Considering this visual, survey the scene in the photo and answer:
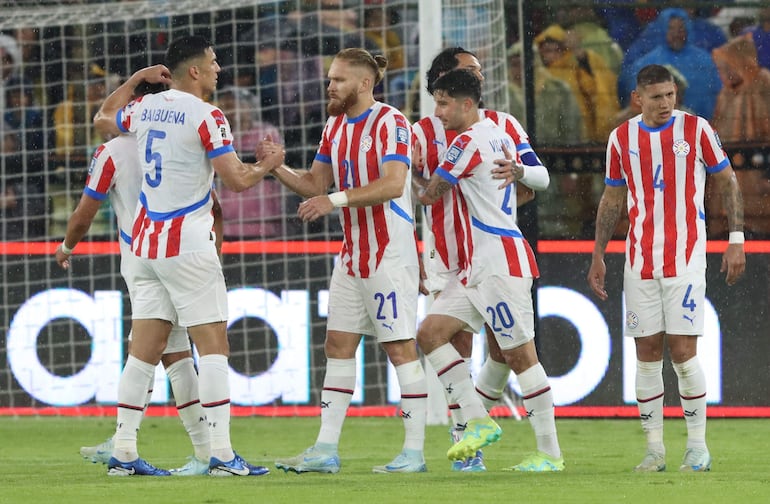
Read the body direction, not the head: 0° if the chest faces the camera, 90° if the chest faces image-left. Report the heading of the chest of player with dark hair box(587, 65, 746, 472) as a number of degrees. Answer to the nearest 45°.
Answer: approximately 0°

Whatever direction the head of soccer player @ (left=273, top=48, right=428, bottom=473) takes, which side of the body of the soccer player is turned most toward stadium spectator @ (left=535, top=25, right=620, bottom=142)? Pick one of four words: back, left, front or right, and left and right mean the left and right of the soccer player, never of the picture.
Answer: back

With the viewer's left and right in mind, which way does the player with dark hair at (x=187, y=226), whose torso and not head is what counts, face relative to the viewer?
facing away from the viewer and to the right of the viewer

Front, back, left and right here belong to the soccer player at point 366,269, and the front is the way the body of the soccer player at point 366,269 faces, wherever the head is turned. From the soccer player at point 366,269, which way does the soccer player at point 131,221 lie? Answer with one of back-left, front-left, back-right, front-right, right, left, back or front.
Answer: front-right

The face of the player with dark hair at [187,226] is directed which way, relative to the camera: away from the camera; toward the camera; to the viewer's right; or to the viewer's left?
to the viewer's right

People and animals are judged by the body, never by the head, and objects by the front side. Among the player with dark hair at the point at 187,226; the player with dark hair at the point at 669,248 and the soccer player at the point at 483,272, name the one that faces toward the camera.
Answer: the player with dark hair at the point at 669,248

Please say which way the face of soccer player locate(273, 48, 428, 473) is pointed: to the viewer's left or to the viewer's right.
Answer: to the viewer's left

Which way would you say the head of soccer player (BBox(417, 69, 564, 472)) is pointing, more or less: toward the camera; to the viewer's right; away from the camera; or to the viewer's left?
to the viewer's left

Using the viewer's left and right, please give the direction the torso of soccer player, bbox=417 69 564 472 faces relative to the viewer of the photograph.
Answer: facing to the left of the viewer

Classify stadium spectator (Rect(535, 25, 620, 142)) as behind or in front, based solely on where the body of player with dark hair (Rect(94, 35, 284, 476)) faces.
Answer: in front

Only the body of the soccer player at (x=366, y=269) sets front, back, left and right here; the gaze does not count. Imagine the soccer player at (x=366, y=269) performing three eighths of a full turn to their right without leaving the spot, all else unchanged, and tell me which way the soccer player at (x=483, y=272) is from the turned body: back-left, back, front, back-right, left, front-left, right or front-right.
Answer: right

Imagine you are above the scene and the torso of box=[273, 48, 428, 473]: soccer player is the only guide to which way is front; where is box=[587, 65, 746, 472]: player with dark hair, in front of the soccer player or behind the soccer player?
behind
